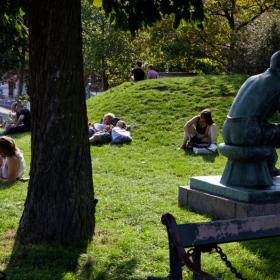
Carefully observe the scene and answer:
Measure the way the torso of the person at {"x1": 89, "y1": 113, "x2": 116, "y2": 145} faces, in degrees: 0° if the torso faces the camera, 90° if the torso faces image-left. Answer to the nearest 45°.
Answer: approximately 45°

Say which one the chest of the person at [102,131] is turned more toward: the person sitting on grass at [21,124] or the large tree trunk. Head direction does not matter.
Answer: the large tree trunk

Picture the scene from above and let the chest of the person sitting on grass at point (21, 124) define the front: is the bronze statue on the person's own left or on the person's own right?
on the person's own left

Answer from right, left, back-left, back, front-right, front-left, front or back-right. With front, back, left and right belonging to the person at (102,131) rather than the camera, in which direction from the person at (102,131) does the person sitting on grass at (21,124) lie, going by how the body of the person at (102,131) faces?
right

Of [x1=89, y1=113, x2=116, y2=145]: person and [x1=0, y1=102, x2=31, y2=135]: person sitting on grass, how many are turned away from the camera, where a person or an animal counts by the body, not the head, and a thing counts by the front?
0

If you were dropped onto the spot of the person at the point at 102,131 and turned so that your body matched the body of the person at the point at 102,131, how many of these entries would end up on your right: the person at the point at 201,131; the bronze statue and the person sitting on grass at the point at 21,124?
1

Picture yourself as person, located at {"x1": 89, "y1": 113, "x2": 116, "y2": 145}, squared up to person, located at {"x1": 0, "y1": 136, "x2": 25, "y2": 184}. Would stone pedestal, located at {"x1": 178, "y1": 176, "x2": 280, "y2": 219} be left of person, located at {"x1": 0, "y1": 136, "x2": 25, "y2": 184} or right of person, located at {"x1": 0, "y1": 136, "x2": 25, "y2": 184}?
left
